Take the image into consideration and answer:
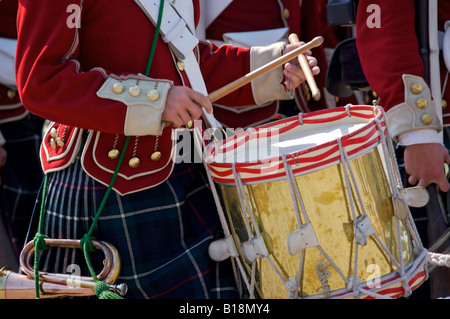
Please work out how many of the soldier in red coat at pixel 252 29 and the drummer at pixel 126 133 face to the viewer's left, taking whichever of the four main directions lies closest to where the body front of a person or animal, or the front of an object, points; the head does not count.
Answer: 0

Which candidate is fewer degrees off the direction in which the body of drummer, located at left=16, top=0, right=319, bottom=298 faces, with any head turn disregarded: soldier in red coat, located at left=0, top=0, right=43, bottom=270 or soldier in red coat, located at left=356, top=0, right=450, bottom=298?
the soldier in red coat, located at left=356, top=0, right=450, bottom=298

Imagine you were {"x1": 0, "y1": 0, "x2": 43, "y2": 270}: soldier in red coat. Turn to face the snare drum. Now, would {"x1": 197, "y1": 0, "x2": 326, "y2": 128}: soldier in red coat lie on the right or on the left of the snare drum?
left

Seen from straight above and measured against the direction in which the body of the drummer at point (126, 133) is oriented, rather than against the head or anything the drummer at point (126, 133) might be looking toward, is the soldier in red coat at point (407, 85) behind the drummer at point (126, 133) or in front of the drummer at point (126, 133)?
in front

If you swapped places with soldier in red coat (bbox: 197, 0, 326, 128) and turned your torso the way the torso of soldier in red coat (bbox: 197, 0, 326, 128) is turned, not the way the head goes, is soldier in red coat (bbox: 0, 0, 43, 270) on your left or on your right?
on your right
